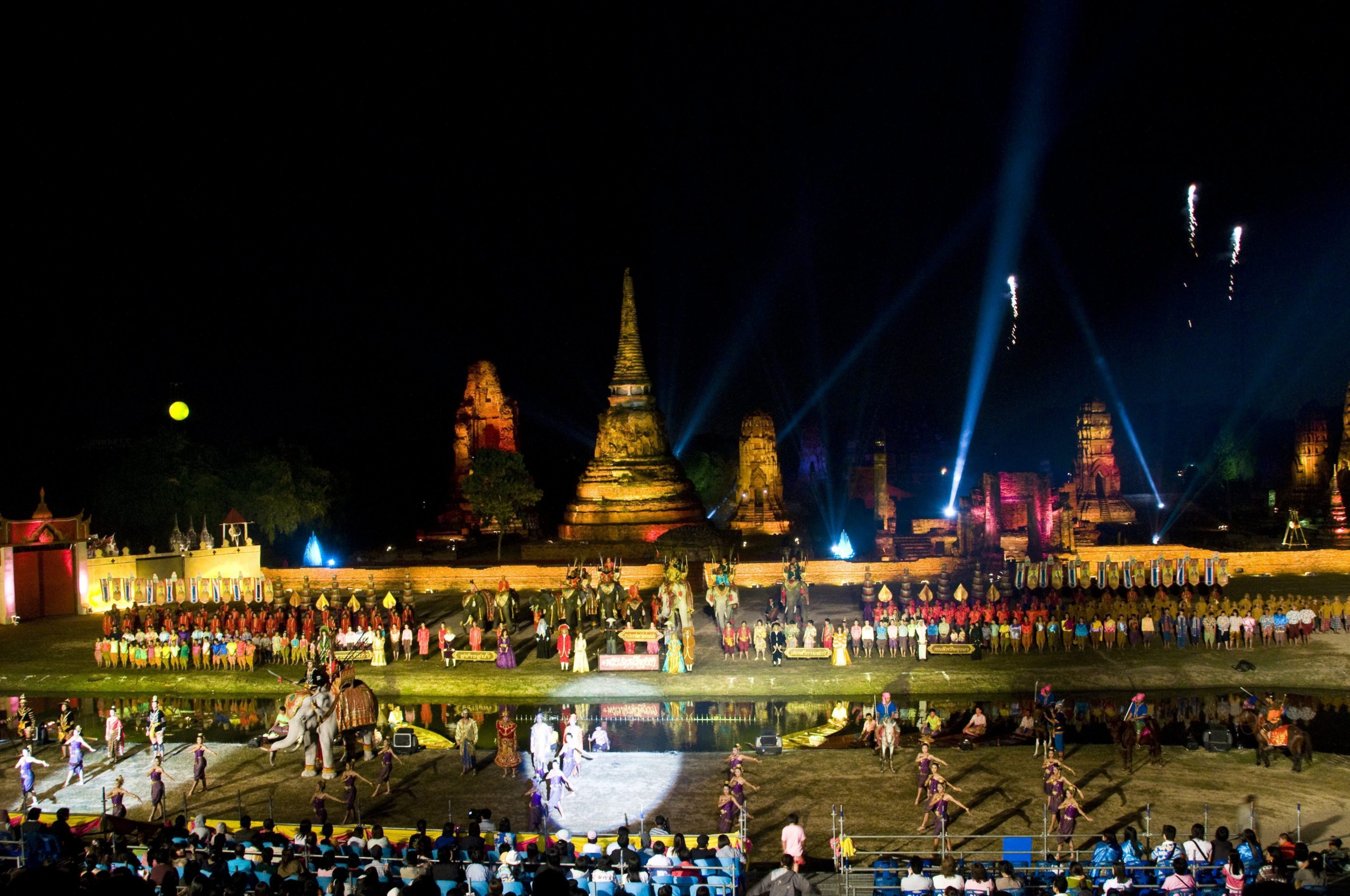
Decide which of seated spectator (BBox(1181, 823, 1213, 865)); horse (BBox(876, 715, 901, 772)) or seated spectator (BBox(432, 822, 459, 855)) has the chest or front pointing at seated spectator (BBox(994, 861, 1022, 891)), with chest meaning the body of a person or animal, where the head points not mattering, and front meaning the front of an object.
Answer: the horse

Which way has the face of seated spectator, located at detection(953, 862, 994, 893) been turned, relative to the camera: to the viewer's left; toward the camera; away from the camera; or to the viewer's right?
away from the camera

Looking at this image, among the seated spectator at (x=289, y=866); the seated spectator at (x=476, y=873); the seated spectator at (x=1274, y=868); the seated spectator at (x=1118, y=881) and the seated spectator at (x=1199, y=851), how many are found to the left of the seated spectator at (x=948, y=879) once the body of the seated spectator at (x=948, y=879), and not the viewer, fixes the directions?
2

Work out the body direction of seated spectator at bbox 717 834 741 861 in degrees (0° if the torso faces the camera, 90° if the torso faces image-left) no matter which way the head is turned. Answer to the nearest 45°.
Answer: approximately 180°

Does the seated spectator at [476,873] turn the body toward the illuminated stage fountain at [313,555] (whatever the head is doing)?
yes

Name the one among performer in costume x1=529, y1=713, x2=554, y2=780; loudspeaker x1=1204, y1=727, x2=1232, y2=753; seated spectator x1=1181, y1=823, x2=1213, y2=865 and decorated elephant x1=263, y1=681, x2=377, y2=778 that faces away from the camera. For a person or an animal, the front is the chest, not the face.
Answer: the seated spectator

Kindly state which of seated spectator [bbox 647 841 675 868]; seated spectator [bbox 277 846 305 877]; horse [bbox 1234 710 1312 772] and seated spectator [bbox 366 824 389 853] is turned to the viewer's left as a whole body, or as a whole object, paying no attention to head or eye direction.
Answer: the horse

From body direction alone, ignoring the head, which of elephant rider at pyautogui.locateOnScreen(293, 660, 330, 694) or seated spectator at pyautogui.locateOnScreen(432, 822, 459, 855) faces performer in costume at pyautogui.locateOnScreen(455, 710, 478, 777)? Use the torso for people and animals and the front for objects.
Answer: the seated spectator

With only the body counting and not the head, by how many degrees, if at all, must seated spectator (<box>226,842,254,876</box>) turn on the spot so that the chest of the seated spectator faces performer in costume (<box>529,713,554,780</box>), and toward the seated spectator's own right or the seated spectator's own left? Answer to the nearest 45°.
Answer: approximately 45° to the seated spectator's own right

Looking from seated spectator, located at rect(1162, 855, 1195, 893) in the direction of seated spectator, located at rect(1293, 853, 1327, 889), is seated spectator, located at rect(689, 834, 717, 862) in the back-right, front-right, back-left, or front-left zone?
back-left

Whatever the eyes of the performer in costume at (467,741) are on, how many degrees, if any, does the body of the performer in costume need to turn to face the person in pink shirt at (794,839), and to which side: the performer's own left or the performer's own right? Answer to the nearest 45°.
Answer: approximately 45° to the performer's own left

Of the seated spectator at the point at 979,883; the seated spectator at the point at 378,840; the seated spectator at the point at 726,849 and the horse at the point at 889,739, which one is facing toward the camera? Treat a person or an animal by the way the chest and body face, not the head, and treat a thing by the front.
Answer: the horse

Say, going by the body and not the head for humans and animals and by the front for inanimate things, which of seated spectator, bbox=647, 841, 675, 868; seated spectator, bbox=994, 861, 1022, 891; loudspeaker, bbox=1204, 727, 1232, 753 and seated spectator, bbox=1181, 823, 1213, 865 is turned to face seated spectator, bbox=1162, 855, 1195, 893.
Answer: the loudspeaker

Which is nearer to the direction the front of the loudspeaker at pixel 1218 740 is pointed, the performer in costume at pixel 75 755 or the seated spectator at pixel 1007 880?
the seated spectator

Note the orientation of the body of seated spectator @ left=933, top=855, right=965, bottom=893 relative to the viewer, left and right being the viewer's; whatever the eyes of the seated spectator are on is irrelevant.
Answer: facing away from the viewer

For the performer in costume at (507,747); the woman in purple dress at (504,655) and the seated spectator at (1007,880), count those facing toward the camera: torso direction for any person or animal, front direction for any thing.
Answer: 2

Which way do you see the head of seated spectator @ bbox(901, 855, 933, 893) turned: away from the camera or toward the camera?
away from the camera
